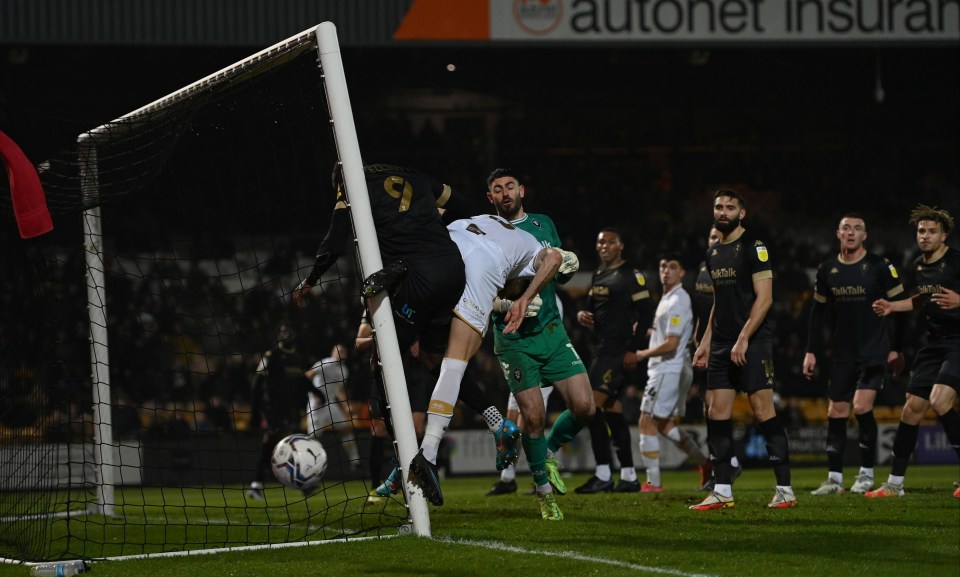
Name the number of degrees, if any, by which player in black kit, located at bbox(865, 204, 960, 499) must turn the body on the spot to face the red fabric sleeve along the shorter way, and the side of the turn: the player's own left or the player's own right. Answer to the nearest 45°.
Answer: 0° — they already face it

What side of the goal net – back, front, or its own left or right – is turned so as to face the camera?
right

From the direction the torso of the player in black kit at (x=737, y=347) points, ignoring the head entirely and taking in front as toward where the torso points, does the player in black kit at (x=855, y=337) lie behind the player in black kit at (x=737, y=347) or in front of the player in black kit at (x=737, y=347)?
behind

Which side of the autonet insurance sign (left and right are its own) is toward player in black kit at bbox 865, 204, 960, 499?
front

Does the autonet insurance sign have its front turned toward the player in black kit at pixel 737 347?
yes

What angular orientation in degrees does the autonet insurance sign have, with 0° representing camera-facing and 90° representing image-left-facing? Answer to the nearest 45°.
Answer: approximately 0°

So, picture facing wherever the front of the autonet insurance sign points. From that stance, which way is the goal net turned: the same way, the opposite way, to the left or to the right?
to the left

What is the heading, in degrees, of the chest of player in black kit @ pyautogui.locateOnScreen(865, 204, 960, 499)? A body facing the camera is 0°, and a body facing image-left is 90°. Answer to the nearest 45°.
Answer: approximately 45°

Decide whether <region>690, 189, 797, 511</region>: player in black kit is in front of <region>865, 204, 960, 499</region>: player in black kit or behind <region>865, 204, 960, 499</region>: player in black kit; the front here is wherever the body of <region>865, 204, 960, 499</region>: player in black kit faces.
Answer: in front

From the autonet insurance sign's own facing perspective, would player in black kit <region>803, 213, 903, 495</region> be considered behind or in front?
in front

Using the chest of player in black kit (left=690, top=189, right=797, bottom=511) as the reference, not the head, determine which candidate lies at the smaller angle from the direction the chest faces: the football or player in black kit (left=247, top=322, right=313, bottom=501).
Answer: the football
